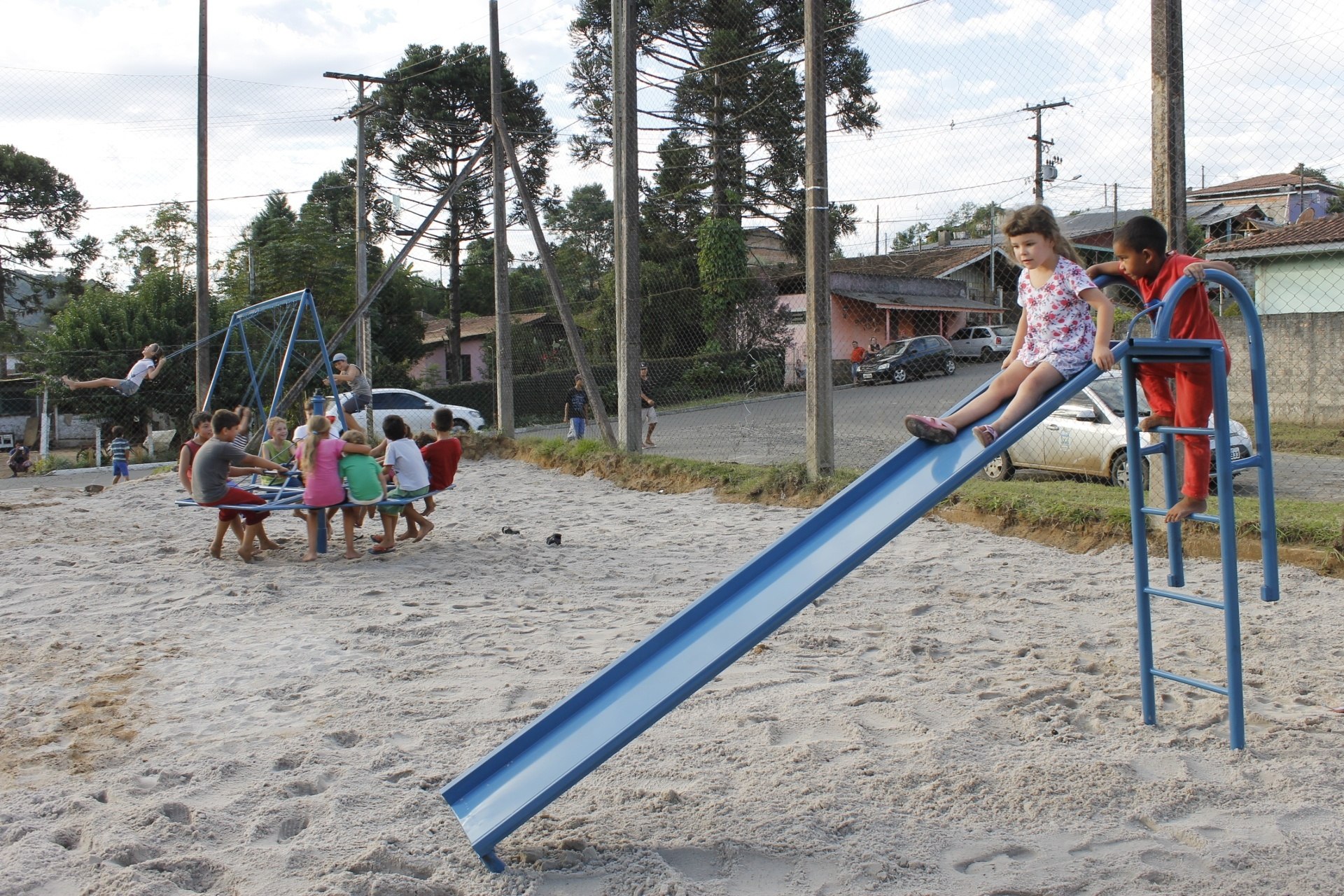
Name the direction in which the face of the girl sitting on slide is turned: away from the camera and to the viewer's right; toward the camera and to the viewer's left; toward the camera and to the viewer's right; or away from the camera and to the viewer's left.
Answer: toward the camera and to the viewer's left

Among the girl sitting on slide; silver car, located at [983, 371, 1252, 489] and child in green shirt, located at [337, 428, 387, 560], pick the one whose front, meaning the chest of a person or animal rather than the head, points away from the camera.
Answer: the child in green shirt

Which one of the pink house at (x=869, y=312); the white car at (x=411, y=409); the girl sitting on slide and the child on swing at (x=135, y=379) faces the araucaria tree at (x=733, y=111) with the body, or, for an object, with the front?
the white car

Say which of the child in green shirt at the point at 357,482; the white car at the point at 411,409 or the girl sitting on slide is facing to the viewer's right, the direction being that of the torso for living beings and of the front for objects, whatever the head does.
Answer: the white car

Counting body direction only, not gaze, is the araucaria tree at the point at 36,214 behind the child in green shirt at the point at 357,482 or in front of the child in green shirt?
in front

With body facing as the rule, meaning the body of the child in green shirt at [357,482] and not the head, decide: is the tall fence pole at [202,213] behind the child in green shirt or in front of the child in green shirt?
in front

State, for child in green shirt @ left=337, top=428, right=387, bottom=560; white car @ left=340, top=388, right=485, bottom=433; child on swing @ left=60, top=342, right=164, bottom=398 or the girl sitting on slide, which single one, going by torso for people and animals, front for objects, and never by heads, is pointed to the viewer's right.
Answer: the white car

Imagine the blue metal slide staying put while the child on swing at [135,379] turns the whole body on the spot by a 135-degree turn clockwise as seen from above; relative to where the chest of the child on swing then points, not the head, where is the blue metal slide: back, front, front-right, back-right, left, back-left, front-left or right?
back-right

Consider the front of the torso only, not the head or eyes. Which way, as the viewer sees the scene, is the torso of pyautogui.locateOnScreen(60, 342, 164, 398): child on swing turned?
to the viewer's left

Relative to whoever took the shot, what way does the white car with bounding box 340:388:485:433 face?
facing to the right of the viewer

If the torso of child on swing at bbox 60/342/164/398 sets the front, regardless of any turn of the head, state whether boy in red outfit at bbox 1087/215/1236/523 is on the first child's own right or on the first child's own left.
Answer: on the first child's own left

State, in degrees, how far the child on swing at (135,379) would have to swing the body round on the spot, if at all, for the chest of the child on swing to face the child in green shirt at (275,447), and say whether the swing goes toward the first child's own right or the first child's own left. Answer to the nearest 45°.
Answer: approximately 135° to the first child's own left

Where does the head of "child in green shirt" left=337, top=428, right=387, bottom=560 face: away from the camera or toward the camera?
away from the camera

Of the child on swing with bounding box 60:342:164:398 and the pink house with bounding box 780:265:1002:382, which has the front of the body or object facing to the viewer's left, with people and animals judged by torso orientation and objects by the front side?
the child on swing

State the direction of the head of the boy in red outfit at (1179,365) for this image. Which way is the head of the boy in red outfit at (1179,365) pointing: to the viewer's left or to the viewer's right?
to the viewer's left
